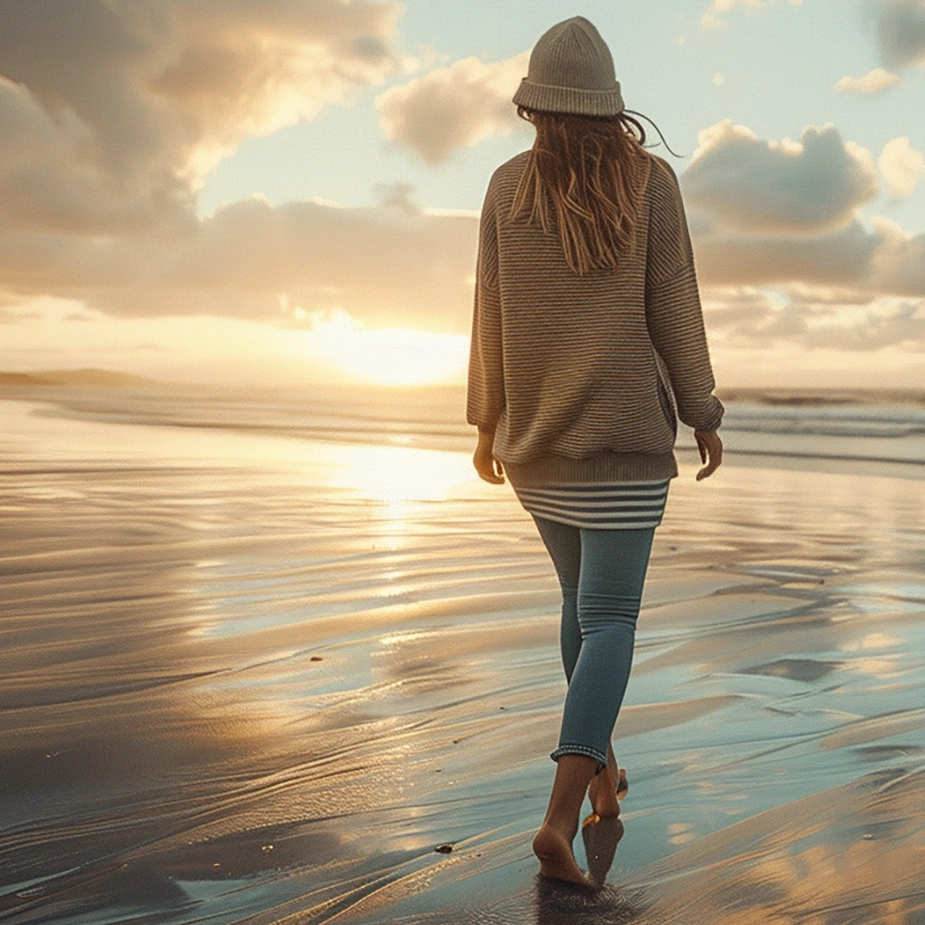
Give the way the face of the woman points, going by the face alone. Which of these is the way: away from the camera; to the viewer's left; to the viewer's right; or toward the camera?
away from the camera

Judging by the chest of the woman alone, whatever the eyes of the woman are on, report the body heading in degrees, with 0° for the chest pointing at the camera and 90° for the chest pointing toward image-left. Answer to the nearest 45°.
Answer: approximately 180°
